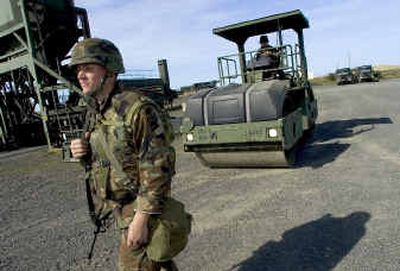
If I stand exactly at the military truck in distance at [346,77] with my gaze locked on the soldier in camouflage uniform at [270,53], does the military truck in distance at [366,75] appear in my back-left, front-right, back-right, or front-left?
back-left

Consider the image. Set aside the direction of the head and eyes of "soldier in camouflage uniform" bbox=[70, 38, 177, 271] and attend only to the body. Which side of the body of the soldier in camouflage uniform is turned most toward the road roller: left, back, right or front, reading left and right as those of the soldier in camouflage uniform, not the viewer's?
back

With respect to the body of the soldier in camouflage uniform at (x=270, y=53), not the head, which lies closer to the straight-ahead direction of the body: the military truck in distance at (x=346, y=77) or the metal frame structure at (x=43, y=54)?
the metal frame structure

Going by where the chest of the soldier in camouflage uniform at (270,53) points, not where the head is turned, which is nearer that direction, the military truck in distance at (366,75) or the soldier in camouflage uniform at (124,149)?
the soldier in camouflage uniform

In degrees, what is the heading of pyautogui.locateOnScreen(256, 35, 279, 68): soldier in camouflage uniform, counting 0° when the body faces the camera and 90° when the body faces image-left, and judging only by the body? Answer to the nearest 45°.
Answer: approximately 45°

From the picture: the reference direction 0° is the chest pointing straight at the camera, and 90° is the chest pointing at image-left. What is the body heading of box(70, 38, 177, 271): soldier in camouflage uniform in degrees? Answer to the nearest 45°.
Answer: approximately 45°

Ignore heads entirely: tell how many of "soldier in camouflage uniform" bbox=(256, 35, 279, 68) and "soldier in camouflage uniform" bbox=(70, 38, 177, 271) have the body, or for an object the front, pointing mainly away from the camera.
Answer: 0

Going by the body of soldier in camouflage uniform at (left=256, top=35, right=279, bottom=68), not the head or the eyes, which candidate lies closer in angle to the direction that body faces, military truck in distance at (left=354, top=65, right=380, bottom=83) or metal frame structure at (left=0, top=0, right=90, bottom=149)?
the metal frame structure

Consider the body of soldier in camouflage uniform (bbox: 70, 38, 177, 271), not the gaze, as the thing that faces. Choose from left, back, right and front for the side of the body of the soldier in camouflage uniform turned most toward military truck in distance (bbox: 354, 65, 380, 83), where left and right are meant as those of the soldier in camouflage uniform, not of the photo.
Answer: back

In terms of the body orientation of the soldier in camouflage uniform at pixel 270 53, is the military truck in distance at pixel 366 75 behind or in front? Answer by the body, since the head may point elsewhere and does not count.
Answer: behind
